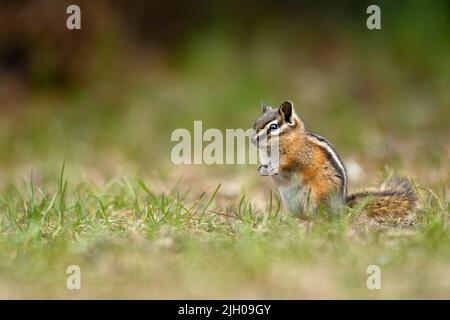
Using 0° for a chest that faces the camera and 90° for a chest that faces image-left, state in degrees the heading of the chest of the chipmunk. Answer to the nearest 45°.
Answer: approximately 90°
